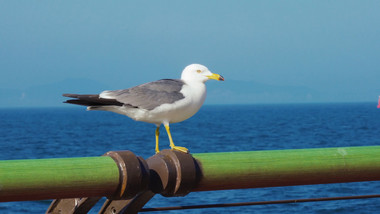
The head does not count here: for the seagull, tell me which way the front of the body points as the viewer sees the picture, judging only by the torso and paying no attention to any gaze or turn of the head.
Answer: to the viewer's right
